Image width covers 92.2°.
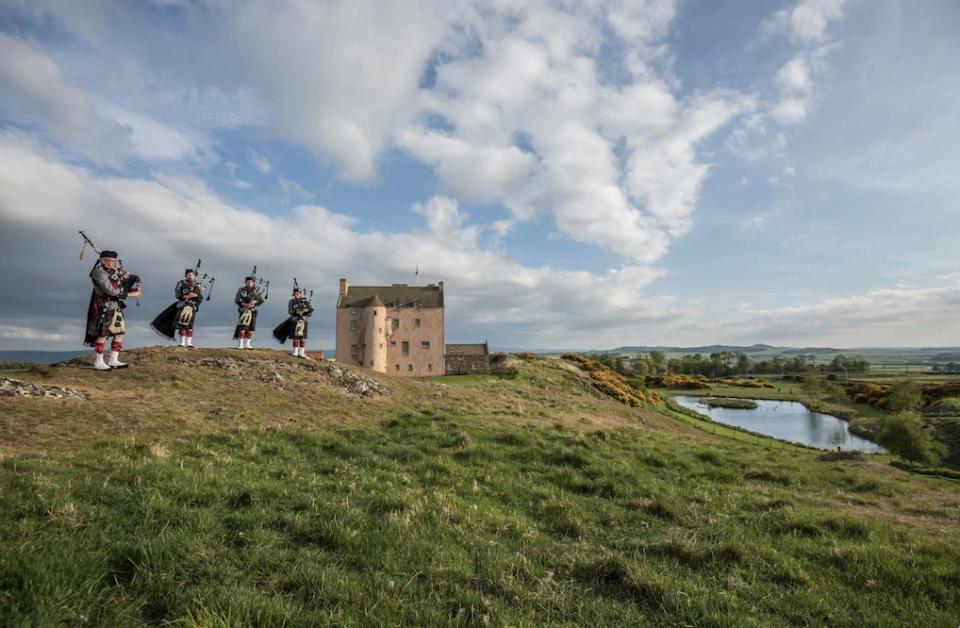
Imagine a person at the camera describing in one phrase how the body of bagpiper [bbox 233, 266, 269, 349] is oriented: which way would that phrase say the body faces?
toward the camera

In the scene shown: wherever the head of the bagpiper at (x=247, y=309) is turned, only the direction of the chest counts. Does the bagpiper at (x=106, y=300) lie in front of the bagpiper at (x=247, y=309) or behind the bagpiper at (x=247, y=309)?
in front

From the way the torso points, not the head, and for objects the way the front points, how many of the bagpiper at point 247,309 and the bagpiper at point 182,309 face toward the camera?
2

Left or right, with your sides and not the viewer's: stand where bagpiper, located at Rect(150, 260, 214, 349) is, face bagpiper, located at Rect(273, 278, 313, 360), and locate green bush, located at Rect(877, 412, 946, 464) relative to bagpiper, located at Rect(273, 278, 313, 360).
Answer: right

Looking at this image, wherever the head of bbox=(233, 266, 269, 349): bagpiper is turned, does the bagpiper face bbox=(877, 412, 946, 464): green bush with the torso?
no

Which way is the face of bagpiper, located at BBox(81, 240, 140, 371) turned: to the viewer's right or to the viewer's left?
to the viewer's right

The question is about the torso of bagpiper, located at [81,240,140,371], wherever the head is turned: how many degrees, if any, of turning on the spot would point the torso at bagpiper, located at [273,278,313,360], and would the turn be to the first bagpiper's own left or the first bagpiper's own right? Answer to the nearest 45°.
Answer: approximately 90° to the first bagpiper's own left

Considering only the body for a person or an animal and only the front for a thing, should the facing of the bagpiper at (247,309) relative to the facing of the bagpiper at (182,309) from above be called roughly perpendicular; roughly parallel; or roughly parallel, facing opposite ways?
roughly parallel

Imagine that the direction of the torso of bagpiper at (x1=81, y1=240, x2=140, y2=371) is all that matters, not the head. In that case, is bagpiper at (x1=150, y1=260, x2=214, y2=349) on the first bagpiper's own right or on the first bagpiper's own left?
on the first bagpiper's own left

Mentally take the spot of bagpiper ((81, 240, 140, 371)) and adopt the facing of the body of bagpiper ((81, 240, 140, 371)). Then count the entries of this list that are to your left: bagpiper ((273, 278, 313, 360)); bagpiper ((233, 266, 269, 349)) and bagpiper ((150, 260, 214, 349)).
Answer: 3

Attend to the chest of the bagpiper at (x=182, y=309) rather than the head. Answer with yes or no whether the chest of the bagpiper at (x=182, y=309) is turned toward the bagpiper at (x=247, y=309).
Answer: no

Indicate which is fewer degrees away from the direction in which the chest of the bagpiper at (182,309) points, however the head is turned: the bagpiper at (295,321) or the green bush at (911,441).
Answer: the green bush

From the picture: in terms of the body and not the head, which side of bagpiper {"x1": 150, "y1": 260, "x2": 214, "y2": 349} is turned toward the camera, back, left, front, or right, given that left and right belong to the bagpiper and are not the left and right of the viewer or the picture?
front

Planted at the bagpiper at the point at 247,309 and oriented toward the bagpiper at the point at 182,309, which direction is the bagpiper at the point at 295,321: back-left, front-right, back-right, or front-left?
back-left

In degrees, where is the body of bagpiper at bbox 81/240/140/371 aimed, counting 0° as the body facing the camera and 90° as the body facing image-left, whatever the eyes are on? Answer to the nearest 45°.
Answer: approximately 315°
